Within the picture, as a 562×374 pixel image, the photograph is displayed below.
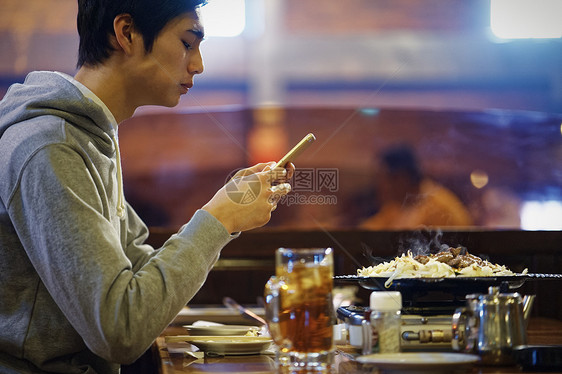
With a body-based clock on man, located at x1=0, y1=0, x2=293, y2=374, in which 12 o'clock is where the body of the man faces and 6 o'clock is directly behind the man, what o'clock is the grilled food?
The grilled food is roughly at 12 o'clock from the man.

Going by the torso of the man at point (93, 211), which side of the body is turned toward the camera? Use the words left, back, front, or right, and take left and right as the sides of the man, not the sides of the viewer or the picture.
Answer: right

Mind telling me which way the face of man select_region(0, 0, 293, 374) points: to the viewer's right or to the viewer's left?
to the viewer's right
